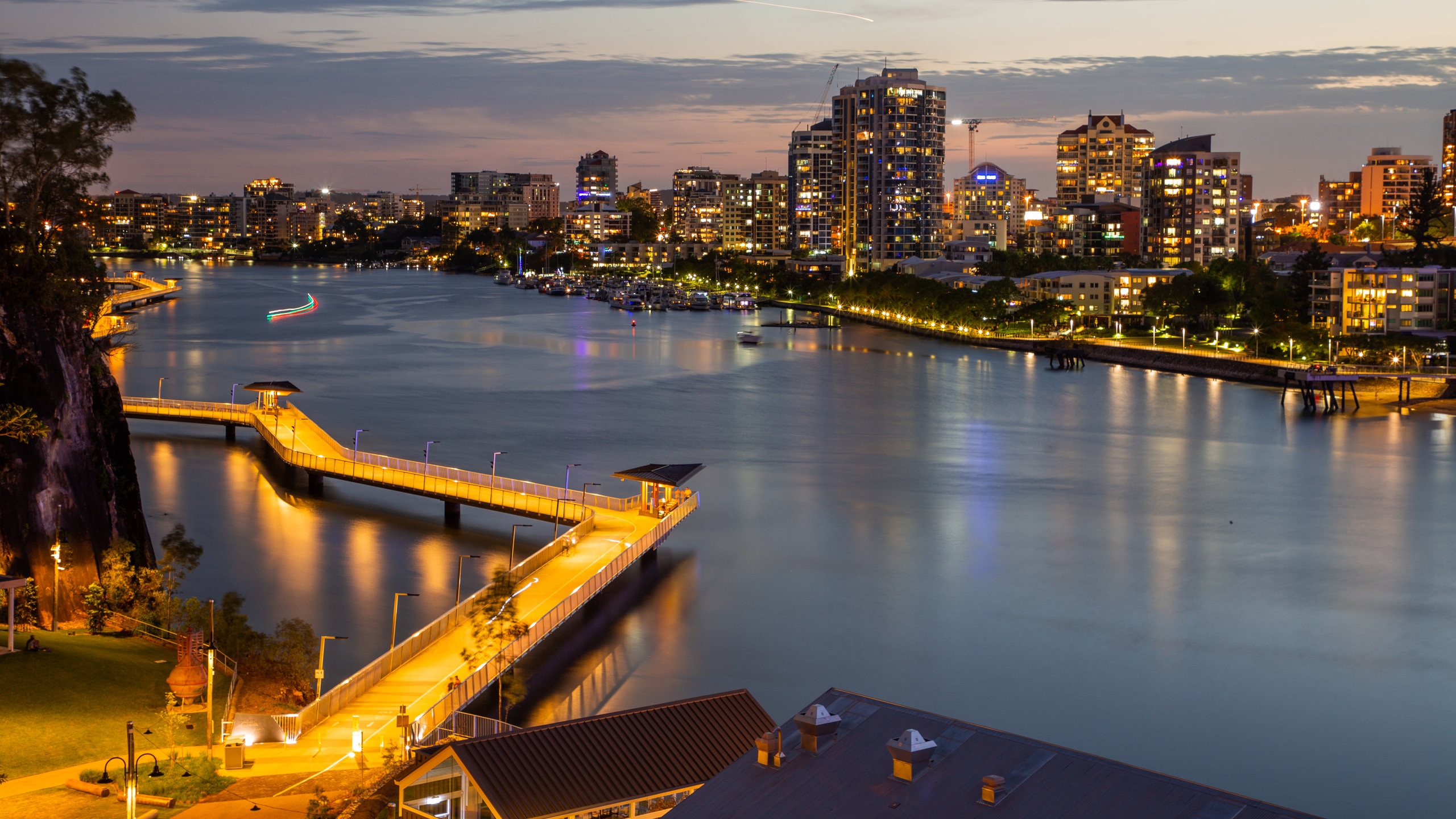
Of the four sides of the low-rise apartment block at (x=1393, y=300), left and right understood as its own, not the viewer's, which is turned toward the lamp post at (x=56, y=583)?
front

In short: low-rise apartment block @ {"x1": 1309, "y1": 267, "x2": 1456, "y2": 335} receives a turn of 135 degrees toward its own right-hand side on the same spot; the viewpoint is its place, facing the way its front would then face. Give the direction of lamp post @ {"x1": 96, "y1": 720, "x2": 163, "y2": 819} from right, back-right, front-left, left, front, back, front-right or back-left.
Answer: back-left

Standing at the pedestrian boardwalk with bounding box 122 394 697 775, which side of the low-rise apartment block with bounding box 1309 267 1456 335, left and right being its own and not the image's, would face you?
front

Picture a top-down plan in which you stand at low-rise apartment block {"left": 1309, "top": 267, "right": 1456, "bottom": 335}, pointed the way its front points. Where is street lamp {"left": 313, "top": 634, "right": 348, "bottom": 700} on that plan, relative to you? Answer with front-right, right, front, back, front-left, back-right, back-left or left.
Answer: front

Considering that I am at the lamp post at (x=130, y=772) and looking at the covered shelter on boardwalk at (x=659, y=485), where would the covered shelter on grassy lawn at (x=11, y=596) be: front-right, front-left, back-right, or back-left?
front-left

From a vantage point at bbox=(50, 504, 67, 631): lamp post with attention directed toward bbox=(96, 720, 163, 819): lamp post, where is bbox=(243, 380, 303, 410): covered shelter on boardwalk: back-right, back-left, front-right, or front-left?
back-left

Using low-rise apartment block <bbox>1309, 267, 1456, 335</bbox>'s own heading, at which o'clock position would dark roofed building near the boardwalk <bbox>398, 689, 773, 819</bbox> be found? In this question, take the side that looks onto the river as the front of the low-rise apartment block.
The dark roofed building near the boardwalk is roughly at 12 o'clock from the low-rise apartment block.

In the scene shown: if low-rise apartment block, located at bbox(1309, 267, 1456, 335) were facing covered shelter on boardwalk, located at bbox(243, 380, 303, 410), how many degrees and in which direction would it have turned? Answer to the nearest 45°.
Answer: approximately 45° to its right

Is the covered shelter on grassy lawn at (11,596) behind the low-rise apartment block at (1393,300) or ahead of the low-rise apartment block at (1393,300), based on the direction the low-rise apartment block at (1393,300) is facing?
ahead

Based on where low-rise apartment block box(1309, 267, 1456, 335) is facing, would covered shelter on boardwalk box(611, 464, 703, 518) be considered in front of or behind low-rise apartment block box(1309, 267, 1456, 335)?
in front

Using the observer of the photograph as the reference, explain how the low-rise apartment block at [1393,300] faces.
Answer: facing the viewer
